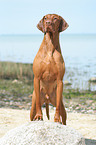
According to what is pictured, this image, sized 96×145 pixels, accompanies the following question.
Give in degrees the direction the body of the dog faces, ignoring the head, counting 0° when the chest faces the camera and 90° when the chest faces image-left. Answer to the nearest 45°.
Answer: approximately 0°
